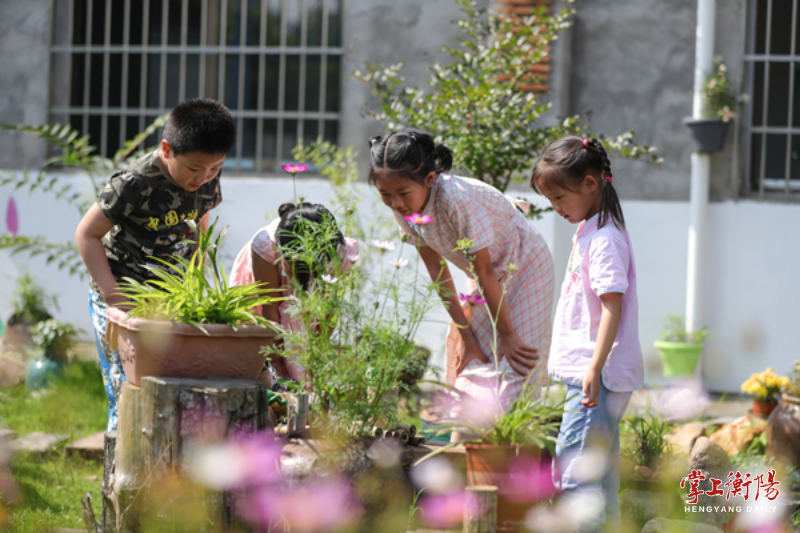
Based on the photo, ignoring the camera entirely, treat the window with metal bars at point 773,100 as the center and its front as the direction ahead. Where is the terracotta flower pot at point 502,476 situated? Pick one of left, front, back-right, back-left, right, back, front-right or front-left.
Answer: front

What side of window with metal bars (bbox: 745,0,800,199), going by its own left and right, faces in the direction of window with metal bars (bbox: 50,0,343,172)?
right

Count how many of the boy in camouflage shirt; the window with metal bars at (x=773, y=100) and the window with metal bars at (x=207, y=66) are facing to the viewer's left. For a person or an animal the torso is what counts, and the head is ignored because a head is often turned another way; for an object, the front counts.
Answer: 0

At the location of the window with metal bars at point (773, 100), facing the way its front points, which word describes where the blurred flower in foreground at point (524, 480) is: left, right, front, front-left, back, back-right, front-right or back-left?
front

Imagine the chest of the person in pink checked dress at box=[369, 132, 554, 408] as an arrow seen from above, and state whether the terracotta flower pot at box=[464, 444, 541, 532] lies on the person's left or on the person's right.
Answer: on the person's left

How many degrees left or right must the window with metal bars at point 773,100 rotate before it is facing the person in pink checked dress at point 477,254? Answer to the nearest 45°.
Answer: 0° — it already faces them

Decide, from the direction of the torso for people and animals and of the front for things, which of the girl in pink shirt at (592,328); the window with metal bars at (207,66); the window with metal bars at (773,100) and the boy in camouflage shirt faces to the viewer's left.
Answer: the girl in pink shirt

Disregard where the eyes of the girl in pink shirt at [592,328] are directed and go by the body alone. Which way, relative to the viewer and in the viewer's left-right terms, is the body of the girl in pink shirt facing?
facing to the left of the viewer

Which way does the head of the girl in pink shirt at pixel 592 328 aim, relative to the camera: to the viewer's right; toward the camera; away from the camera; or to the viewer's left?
to the viewer's left

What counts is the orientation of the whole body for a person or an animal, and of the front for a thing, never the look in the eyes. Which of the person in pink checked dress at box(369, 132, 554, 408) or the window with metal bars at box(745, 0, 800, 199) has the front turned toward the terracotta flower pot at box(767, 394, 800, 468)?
the window with metal bars

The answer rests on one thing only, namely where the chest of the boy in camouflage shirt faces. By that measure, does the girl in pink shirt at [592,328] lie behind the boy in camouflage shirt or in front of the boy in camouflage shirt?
in front

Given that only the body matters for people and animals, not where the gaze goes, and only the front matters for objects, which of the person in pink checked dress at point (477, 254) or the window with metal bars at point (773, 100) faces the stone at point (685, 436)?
the window with metal bars

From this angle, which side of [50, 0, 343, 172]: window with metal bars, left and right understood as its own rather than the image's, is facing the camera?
front
